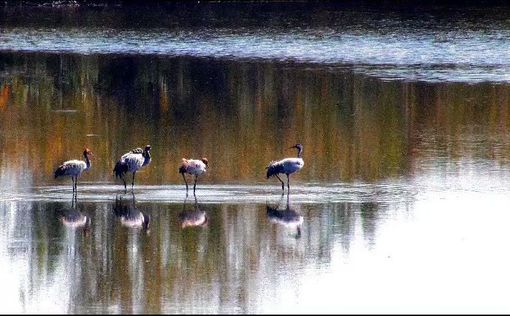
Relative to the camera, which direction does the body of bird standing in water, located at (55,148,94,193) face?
to the viewer's right

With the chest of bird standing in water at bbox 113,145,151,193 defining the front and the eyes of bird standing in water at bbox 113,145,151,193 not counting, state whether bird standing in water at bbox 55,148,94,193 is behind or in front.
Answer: behind

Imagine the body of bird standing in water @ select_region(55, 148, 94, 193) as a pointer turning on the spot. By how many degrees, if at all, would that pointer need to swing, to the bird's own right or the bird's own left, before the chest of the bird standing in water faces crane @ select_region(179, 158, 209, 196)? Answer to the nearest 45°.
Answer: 0° — it already faces it

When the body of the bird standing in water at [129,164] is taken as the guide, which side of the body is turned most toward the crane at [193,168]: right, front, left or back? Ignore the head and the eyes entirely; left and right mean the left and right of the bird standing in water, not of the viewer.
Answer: front

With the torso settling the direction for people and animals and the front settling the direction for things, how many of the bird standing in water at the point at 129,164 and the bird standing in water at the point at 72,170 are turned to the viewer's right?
2

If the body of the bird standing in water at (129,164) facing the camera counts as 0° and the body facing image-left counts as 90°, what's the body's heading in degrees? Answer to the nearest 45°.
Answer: approximately 270°

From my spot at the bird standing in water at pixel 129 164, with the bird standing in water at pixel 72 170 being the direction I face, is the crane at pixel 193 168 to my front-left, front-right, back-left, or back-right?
back-left

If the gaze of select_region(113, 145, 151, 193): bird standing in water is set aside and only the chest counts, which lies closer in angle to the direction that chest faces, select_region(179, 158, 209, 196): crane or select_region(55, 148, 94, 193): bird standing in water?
the crane

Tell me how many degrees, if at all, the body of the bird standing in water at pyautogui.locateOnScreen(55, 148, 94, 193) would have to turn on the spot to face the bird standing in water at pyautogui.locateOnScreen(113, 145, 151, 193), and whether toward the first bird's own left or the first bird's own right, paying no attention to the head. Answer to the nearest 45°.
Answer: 0° — it already faces it
